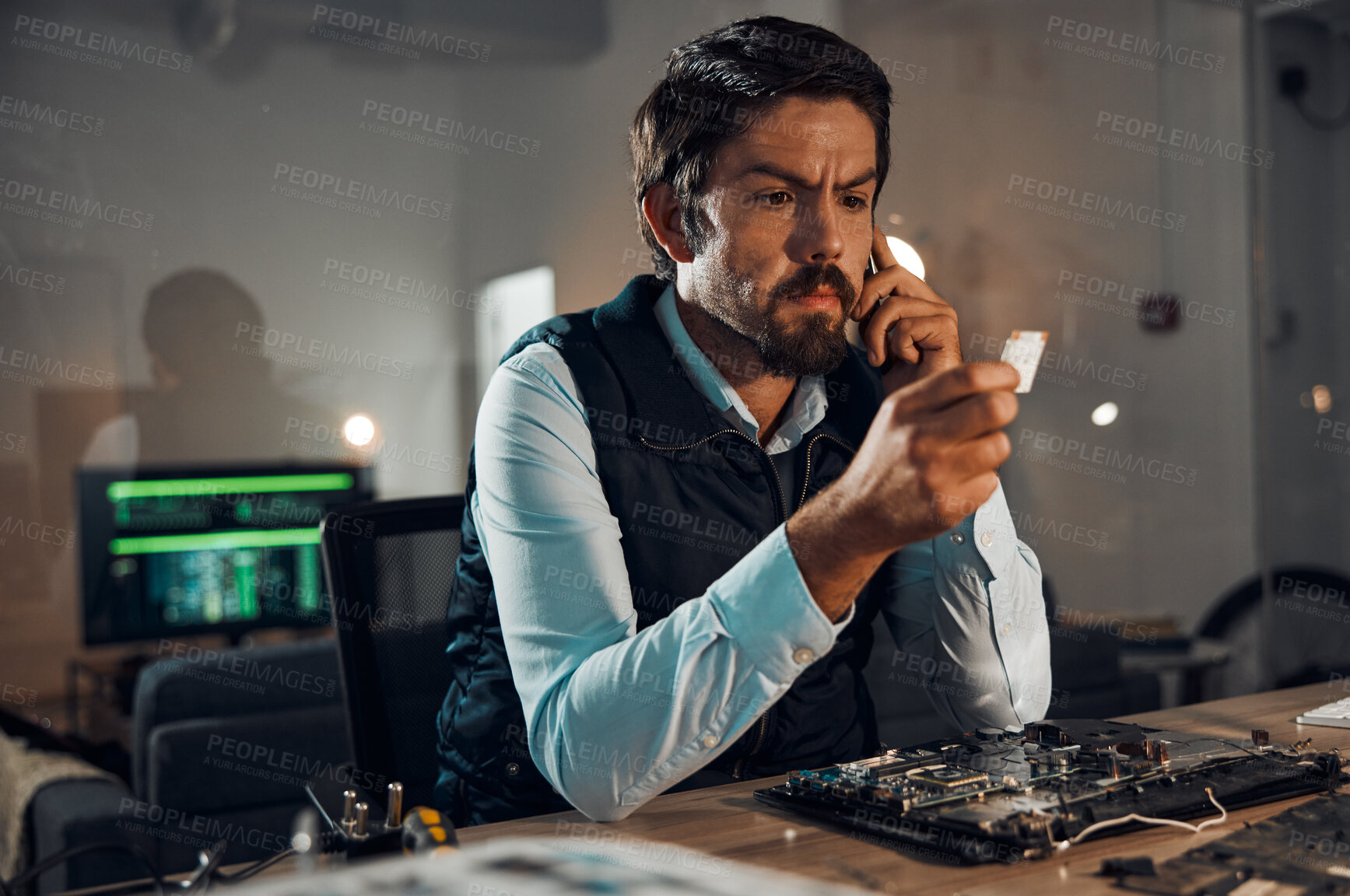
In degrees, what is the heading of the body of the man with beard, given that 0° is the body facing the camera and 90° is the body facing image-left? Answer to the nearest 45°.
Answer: approximately 315°

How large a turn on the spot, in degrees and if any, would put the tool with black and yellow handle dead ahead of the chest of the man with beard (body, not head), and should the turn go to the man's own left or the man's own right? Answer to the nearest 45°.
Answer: approximately 45° to the man's own right

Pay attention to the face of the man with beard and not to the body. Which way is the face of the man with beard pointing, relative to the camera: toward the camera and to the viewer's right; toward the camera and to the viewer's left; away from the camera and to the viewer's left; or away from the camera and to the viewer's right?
toward the camera and to the viewer's right

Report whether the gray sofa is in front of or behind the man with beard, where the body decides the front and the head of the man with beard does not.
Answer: behind

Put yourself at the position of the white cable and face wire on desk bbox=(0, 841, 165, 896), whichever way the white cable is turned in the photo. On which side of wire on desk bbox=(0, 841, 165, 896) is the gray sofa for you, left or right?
right

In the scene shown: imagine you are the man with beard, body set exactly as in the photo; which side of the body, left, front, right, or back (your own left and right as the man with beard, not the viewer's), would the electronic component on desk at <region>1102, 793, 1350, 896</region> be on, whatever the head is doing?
front

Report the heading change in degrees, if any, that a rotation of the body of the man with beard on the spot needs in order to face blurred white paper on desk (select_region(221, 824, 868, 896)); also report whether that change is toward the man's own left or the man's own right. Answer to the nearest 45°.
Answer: approximately 45° to the man's own right

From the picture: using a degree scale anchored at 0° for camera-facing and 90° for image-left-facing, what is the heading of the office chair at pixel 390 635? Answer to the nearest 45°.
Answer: approximately 315°
